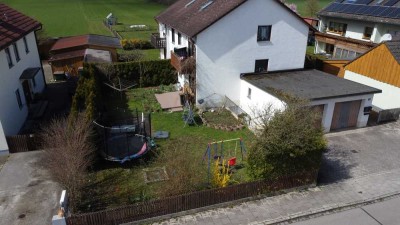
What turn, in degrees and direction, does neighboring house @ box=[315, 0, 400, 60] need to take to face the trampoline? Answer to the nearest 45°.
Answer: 0° — it already faces it

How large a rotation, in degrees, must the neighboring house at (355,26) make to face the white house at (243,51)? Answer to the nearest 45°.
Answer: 0° — it already faces it

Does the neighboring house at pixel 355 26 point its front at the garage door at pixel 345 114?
yes

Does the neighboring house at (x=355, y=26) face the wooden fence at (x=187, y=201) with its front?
yes

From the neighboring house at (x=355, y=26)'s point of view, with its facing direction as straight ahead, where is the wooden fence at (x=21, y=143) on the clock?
The wooden fence is roughly at 1 o'clock from the neighboring house.

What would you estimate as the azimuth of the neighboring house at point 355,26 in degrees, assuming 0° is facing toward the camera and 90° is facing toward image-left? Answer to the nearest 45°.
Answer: approximately 0°
